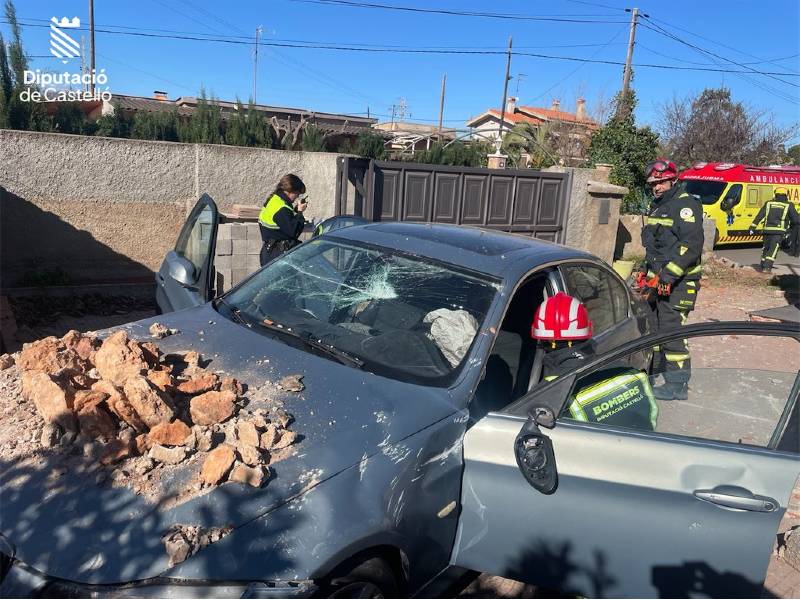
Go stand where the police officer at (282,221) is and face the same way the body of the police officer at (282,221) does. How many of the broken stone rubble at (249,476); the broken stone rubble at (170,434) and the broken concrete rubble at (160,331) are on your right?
3

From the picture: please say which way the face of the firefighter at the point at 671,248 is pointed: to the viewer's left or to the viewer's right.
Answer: to the viewer's left

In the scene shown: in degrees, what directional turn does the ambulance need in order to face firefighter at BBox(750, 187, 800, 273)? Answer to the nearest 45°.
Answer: approximately 45° to its left

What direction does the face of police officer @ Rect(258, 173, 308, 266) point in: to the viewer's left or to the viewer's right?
to the viewer's right

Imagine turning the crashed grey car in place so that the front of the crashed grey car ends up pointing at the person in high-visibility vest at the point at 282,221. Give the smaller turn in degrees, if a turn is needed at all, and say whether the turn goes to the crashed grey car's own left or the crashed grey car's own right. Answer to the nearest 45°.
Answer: approximately 135° to the crashed grey car's own right

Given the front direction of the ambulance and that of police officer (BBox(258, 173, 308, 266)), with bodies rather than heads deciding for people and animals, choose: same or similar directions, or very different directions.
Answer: very different directions

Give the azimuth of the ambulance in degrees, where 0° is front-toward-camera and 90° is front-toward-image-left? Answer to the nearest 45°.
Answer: approximately 45°

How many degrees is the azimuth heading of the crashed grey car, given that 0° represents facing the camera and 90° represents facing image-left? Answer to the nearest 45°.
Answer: approximately 45°

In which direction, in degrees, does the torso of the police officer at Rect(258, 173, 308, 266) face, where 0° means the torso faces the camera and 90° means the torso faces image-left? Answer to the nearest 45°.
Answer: approximately 270°
